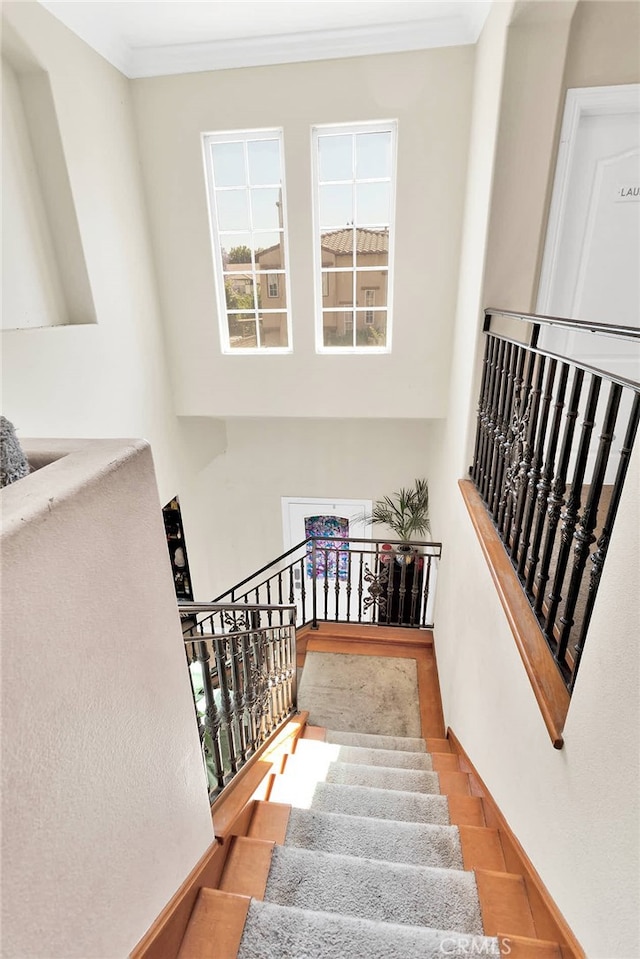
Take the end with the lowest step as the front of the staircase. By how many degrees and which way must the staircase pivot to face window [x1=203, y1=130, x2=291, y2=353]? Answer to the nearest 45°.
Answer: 0° — it already faces it

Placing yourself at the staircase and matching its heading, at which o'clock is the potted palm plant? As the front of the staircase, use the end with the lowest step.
The potted palm plant is roughly at 12 o'clock from the staircase.

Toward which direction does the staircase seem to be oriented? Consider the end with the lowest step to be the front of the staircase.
away from the camera

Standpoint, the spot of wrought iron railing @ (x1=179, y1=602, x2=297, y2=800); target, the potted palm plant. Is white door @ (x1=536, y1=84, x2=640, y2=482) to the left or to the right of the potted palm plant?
right

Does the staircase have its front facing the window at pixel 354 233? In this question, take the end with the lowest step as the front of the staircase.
yes

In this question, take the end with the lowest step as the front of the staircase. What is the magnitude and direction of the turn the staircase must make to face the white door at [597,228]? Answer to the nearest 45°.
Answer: approximately 45° to its right
